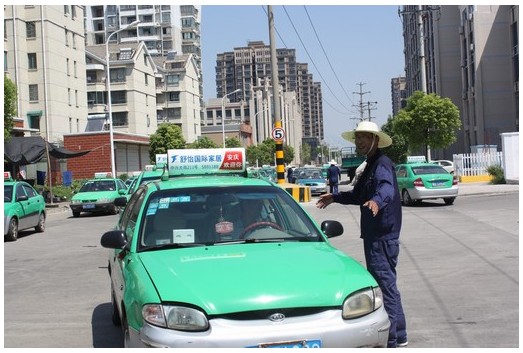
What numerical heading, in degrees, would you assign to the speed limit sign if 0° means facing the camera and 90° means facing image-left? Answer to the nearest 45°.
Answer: approximately 0°

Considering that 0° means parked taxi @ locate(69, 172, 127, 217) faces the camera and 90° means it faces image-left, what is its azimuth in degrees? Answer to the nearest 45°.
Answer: approximately 45°

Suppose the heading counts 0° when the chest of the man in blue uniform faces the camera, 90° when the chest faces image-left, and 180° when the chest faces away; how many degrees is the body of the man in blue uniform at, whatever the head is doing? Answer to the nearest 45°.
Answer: approximately 45°

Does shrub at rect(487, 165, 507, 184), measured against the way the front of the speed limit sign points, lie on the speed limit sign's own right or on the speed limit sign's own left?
on the speed limit sign's own left

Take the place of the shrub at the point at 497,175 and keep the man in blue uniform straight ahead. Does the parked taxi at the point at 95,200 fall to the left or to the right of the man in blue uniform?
right

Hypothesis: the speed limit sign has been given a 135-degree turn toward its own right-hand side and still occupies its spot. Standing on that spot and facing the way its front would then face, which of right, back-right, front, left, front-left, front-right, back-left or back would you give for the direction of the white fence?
right

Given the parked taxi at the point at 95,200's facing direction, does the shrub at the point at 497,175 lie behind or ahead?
behind

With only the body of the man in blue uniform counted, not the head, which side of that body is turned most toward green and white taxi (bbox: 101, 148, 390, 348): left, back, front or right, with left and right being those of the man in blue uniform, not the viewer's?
front

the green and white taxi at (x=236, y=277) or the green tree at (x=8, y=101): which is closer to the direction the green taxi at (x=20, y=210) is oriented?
the green and white taxi

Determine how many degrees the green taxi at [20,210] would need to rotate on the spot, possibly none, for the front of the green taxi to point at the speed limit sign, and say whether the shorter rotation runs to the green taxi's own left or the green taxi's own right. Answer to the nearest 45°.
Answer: approximately 180°

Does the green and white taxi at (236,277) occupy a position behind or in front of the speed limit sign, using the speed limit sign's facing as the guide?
in front

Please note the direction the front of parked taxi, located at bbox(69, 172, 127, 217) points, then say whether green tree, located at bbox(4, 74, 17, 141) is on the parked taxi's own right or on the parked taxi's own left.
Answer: on the parked taxi's own right
